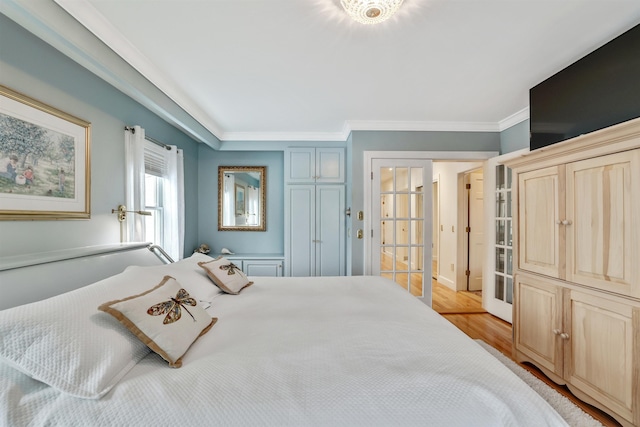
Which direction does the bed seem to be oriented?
to the viewer's right

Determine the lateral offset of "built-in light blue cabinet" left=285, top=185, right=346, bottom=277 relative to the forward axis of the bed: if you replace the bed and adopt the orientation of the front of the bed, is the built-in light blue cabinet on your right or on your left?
on your left

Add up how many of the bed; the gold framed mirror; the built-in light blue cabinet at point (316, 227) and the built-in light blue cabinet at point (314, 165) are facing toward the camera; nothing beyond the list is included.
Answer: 3

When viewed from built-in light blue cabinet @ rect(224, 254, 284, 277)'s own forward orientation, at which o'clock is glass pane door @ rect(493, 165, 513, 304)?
The glass pane door is roughly at 10 o'clock from the built-in light blue cabinet.

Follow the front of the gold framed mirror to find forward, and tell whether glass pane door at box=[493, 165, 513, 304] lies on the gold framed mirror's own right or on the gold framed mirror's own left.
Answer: on the gold framed mirror's own left

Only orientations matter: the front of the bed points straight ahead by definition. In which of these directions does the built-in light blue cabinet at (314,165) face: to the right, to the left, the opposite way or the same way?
to the right

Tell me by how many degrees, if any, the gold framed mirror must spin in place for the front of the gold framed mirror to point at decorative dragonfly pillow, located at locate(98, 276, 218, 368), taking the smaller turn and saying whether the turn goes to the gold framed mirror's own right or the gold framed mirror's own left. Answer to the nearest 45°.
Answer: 0° — it already faces it

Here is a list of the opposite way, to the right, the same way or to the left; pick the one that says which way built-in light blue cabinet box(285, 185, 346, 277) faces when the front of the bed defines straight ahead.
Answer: to the right

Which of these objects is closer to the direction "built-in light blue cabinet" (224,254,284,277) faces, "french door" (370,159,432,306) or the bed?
the bed

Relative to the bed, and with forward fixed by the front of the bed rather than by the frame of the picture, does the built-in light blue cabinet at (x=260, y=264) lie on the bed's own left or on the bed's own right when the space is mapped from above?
on the bed's own left
